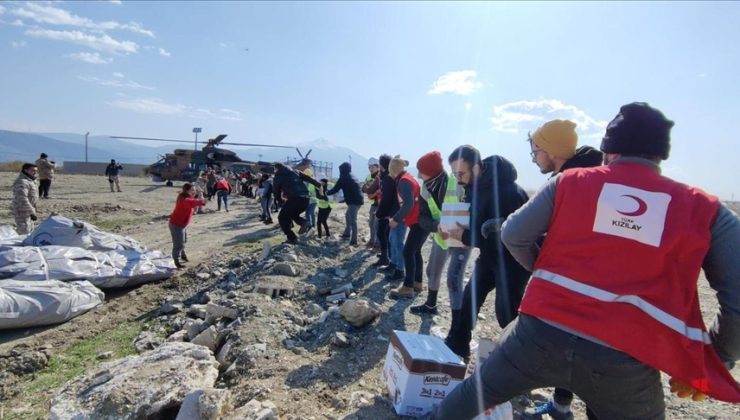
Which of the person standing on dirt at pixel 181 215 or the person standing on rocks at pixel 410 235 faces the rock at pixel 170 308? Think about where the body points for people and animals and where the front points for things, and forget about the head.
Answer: the person standing on rocks at pixel 410 235

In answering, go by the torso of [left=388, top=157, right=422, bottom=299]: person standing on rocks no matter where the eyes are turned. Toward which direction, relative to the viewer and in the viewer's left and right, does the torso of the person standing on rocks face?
facing to the left of the viewer

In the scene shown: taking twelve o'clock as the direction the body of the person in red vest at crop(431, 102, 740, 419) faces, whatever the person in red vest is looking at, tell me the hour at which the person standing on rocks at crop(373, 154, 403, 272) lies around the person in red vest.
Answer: The person standing on rocks is roughly at 11 o'clock from the person in red vest.

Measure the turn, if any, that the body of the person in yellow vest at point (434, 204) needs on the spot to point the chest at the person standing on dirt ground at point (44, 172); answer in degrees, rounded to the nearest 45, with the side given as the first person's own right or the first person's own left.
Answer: approximately 45° to the first person's own right

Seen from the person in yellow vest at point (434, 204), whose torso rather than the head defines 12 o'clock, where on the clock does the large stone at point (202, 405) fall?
The large stone is roughly at 10 o'clock from the person in yellow vest.

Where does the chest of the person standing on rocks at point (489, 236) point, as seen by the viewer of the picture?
to the viewer's left

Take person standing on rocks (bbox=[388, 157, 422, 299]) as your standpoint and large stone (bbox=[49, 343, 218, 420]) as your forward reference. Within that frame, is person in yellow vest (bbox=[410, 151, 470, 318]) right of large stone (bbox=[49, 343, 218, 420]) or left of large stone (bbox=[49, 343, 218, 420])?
left

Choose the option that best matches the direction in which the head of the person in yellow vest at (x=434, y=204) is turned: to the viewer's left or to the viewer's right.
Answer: to the viewer's left

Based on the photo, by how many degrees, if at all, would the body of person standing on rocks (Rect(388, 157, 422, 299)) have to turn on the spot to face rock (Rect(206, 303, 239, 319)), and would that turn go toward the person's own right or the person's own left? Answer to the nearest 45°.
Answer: approximately 45° to the person's own left

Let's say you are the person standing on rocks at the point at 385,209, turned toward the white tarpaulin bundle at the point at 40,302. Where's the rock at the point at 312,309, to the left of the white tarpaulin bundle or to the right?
left
